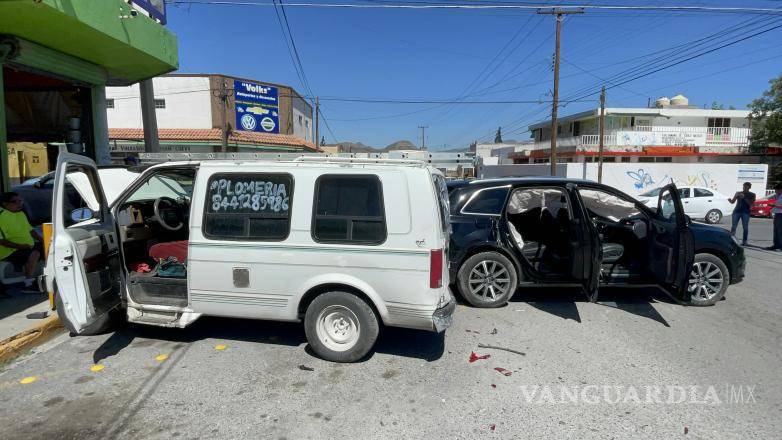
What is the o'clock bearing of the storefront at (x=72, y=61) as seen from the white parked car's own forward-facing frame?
The storefront is roughly at 10 o'clock from the white parked car.

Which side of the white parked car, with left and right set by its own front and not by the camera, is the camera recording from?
left

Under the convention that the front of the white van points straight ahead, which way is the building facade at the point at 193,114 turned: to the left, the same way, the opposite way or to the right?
to the left

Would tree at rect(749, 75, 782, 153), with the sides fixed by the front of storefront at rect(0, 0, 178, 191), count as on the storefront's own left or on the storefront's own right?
on the storefront's own left

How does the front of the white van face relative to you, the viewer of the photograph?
facing to the left of the viewer
